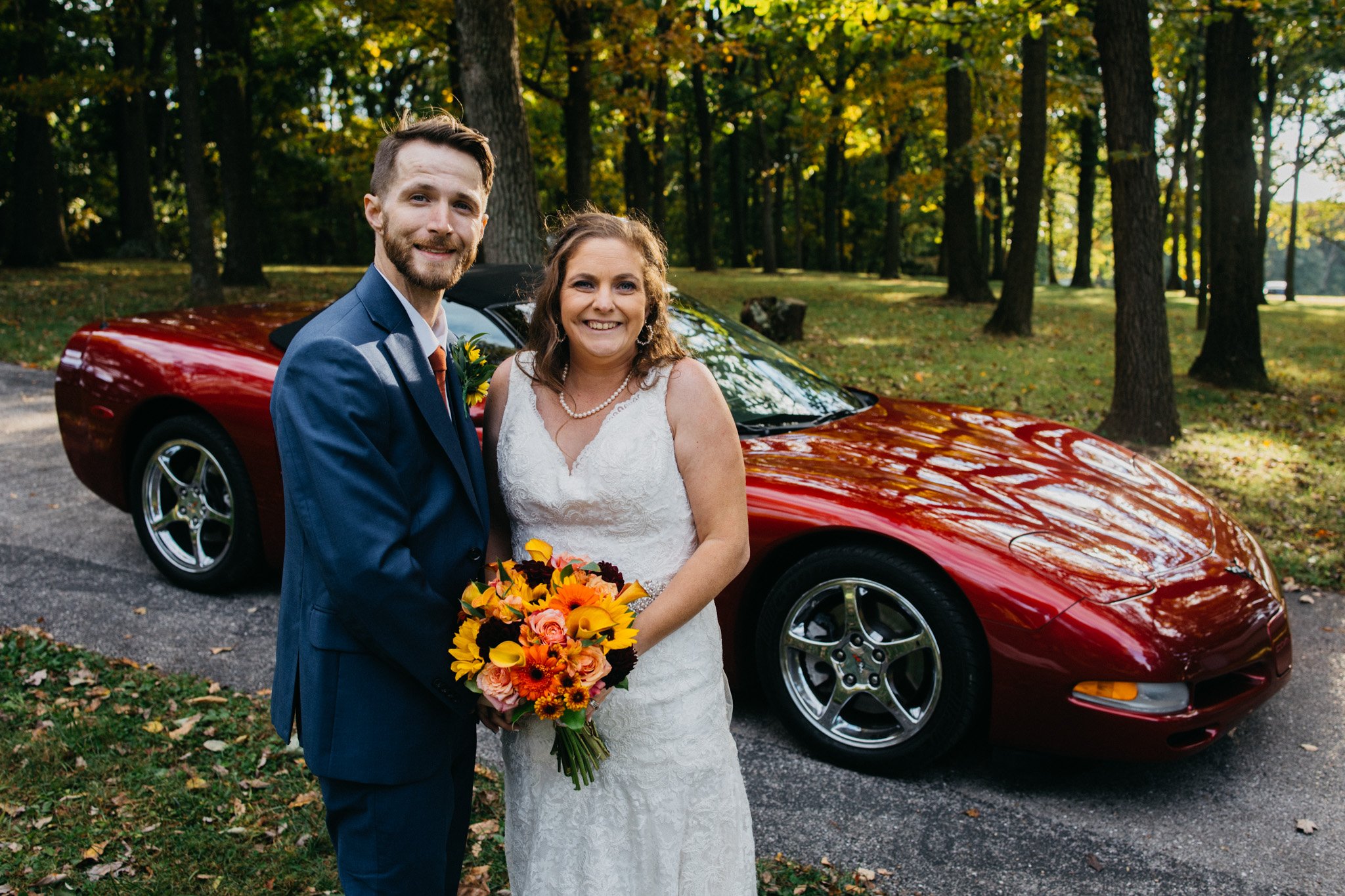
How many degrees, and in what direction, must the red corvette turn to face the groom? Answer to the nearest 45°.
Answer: approximately 90° to its right

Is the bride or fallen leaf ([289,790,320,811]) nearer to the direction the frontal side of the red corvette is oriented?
the bride

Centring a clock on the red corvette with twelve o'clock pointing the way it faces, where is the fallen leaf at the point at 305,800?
The fallen leaf is roughly at 4 o'clock from the red corvette.

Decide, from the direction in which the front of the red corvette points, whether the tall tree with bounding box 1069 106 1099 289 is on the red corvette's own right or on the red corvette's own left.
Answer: on the red corvette's own left

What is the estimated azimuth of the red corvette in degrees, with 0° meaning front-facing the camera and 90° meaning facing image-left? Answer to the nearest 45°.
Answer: approximately 315°

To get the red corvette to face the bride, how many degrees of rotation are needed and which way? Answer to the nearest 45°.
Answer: approximately 90° to its right

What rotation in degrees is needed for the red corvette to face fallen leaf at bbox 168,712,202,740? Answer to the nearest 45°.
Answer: approximately 135° to its right
